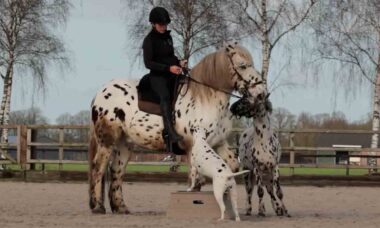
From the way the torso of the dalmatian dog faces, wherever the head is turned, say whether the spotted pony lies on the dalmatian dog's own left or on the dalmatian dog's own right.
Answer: on the dalmatian dog's own right

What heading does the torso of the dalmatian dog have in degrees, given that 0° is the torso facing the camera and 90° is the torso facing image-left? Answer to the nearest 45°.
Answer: approximately 135°

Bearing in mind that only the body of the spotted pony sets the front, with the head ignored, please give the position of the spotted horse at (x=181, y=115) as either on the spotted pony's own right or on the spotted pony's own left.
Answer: on the spotted pony's own right

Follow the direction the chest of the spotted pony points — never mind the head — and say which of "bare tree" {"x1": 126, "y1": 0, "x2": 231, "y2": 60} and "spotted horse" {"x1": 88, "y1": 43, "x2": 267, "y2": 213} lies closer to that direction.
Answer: the spotted horse

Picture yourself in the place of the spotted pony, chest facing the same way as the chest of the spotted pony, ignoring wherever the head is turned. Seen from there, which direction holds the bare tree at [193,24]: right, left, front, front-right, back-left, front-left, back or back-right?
back

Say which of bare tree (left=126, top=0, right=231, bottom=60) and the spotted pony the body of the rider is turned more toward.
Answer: the spotted pony

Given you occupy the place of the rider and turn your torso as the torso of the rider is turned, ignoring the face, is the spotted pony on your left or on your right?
on your left

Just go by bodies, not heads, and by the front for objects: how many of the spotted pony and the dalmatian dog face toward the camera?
1

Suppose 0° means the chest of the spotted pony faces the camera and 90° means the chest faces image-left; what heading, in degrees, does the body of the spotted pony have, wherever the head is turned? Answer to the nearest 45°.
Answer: approximately 0°

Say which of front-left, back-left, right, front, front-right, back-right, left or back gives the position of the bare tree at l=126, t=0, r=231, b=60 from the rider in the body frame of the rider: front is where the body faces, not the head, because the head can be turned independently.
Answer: back-left
